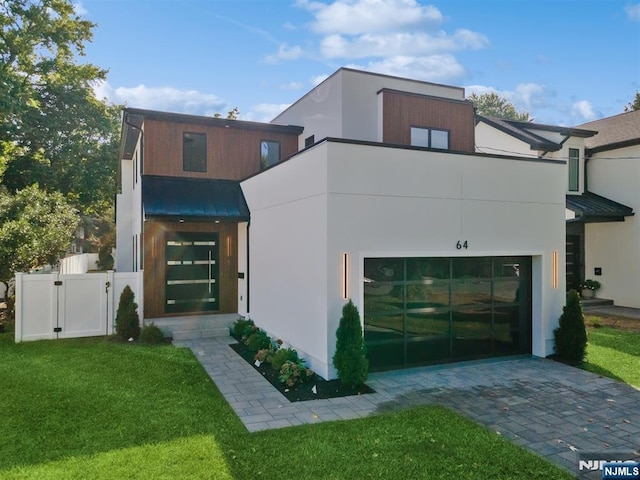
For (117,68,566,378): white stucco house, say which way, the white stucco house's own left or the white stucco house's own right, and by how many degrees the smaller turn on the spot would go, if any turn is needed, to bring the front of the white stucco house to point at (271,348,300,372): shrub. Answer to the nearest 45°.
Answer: approximately 45° to the white stucco house's own right

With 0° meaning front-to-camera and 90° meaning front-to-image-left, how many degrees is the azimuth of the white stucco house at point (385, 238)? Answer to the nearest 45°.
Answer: approximately 0°

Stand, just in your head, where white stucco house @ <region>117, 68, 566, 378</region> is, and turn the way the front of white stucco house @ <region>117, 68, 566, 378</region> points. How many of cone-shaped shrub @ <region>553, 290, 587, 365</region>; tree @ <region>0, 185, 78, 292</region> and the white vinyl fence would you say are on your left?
1

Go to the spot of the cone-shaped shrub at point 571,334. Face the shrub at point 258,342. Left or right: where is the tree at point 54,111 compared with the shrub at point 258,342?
right

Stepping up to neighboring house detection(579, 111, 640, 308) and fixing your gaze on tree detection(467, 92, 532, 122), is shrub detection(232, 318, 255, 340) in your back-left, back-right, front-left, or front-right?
back-left

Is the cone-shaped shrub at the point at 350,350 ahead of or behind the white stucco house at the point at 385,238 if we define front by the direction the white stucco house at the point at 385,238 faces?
ahead

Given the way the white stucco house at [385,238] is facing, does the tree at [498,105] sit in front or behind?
behind

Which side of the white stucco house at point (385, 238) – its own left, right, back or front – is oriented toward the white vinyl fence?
right
